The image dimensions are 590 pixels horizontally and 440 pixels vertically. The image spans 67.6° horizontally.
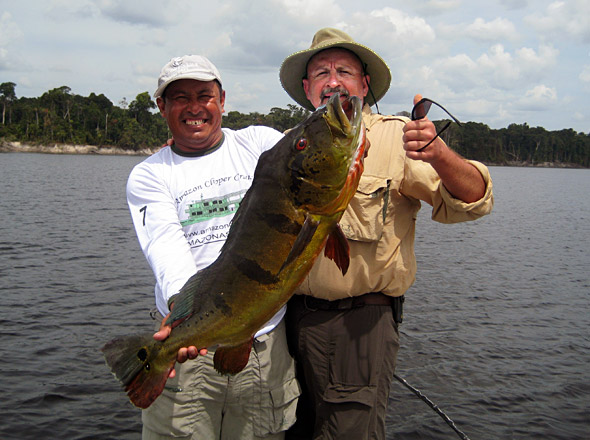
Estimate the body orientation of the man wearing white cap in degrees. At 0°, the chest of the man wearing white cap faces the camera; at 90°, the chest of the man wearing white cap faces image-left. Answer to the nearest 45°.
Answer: approximately 0°

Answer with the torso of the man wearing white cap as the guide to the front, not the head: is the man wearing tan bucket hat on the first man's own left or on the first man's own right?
on the first man's own left
